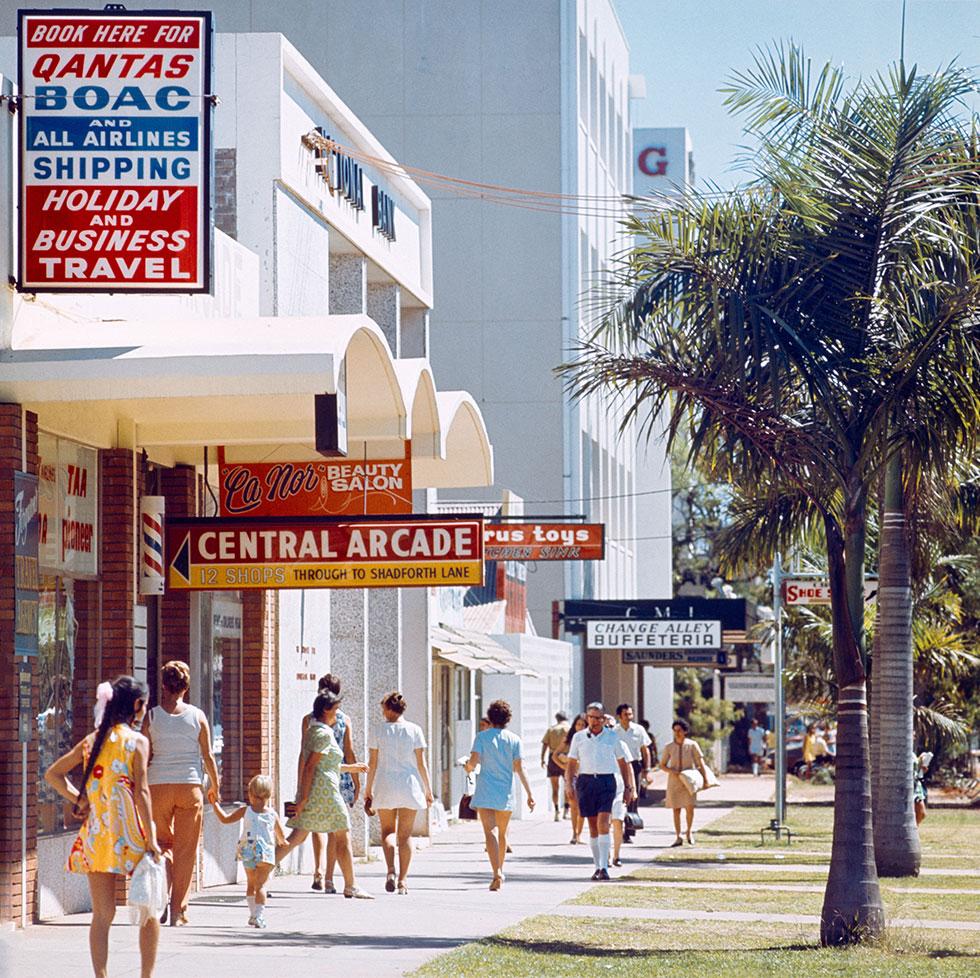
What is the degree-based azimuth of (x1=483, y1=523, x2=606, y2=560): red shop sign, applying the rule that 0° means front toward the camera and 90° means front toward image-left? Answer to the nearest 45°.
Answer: approximately 0°

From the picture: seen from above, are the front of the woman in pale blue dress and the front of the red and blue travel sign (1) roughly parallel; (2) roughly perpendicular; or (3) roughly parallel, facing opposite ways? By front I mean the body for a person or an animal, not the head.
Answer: roughly parallel, facing opposite ways

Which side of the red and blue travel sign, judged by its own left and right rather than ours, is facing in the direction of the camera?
front

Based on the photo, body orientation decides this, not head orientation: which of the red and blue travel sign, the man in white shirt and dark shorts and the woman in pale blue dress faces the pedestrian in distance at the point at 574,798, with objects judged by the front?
the woman in pale blue dress

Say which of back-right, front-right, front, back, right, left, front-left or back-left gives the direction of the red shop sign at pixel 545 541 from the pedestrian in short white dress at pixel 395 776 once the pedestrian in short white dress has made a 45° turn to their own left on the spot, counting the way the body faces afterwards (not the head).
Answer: front-right

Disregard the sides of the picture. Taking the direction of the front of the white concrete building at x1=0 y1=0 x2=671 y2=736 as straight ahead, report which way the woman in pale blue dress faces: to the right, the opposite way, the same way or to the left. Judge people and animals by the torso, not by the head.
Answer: to the left

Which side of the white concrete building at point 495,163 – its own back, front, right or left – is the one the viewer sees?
right

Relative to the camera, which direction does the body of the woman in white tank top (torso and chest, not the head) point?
away from the camera

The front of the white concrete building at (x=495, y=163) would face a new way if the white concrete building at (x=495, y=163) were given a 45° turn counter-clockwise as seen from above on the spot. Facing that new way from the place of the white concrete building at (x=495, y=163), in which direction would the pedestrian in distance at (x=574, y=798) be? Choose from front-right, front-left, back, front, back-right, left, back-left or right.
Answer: back-right

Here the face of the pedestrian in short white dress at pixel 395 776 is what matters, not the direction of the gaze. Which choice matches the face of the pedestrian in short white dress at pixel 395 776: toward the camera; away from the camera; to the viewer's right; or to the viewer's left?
away from the camera

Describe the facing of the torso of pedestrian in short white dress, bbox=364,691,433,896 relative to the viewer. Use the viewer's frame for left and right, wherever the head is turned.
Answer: facing away from the viewer

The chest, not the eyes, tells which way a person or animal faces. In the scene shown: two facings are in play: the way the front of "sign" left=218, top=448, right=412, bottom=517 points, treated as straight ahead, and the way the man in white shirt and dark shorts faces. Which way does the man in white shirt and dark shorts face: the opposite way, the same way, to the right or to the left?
the same way

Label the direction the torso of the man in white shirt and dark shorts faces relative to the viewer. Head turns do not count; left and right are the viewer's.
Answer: facing the viewer

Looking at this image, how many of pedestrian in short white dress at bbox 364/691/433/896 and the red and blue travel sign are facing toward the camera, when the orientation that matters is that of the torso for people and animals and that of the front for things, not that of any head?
1

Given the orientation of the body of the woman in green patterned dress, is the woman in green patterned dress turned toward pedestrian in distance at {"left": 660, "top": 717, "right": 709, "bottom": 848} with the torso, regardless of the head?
no

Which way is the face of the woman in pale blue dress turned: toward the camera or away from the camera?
away from the camera

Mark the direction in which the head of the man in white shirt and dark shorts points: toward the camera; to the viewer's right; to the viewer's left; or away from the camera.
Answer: toward the camera

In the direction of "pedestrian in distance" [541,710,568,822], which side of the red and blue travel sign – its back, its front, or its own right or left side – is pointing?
back
